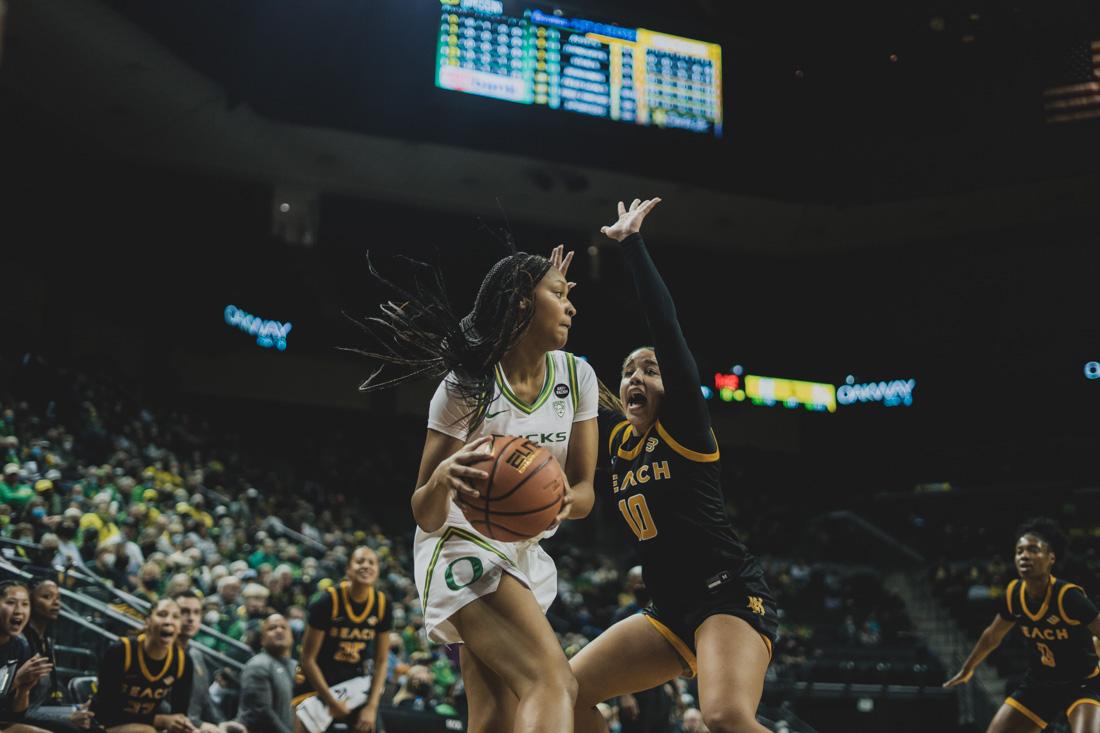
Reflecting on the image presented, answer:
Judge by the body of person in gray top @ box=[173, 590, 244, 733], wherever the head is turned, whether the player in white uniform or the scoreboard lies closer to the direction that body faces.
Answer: the player in white uniform

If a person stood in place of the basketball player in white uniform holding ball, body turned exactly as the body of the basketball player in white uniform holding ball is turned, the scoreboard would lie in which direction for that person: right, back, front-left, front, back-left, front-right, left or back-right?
back-left

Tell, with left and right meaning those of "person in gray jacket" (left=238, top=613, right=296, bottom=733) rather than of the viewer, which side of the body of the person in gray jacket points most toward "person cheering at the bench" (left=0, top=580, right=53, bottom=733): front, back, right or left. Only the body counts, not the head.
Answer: right

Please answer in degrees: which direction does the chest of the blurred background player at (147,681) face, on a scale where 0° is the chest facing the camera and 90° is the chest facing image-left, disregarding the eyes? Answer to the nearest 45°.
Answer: approximately 315°

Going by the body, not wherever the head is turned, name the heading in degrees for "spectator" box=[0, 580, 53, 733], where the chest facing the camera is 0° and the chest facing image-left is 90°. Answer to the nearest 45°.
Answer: approximately 315°

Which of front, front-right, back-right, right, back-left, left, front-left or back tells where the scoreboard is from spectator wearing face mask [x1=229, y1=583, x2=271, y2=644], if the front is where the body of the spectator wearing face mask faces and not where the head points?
left
